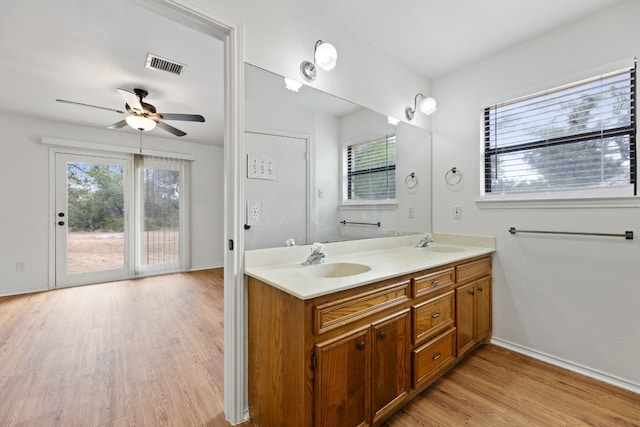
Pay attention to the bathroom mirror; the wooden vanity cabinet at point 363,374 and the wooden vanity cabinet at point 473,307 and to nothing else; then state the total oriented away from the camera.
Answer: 0

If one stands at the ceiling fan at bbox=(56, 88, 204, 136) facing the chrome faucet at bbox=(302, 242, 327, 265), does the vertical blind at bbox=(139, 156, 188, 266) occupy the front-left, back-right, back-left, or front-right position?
back-left

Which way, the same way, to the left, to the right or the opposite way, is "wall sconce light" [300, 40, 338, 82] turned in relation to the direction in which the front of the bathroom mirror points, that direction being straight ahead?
the same way

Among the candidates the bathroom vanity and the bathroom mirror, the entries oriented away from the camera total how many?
0

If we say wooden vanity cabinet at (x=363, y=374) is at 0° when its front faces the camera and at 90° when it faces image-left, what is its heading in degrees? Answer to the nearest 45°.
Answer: approximately 315°

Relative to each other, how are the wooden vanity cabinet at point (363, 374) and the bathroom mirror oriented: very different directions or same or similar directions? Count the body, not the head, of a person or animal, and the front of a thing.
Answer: same or similar directions

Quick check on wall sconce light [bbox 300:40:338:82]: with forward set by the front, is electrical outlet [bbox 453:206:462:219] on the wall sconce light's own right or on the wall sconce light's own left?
on the wall sconce light's own left

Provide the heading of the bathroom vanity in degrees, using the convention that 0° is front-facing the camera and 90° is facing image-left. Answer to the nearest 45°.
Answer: approximately 315°
